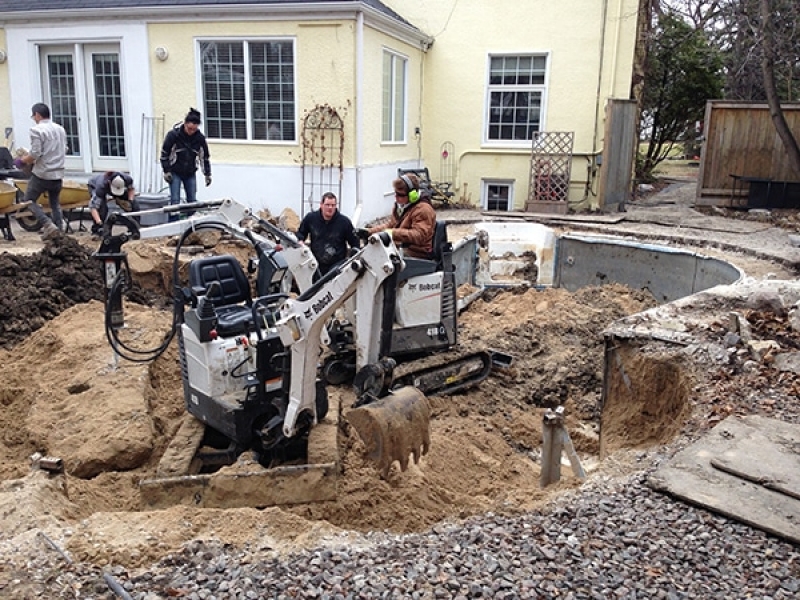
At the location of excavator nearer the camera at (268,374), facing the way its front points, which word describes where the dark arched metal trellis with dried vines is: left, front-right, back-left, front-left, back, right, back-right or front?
back-left

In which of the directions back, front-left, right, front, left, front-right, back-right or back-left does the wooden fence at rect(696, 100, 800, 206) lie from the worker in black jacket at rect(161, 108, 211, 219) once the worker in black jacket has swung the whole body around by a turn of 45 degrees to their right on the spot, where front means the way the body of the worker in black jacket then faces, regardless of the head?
back-left

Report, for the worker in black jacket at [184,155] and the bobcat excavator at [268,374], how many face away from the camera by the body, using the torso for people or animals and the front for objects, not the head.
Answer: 0

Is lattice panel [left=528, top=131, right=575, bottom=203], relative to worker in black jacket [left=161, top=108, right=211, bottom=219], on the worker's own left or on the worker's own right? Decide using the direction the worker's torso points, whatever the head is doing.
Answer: on the worker's own left

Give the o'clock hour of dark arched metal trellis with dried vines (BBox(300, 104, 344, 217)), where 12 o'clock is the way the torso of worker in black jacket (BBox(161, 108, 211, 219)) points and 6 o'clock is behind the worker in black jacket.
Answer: The dark arched metal trellis with dried vines is roughly at 8 o'clock from the worker in black jacket.

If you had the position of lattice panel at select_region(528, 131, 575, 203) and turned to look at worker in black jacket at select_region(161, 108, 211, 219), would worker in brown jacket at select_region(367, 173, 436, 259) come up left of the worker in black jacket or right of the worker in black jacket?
left

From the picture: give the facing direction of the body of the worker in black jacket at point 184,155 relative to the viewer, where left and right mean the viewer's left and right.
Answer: facing the viewer

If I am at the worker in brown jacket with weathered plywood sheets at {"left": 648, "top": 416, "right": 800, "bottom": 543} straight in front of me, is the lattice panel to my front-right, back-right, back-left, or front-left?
back-left

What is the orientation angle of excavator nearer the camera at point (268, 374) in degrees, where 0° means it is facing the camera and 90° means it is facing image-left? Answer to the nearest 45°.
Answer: approximately 315°

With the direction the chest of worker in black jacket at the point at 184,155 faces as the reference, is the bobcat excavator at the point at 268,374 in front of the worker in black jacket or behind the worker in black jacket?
in front

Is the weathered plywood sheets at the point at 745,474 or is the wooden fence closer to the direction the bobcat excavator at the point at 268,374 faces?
the weathered plywood sheets
